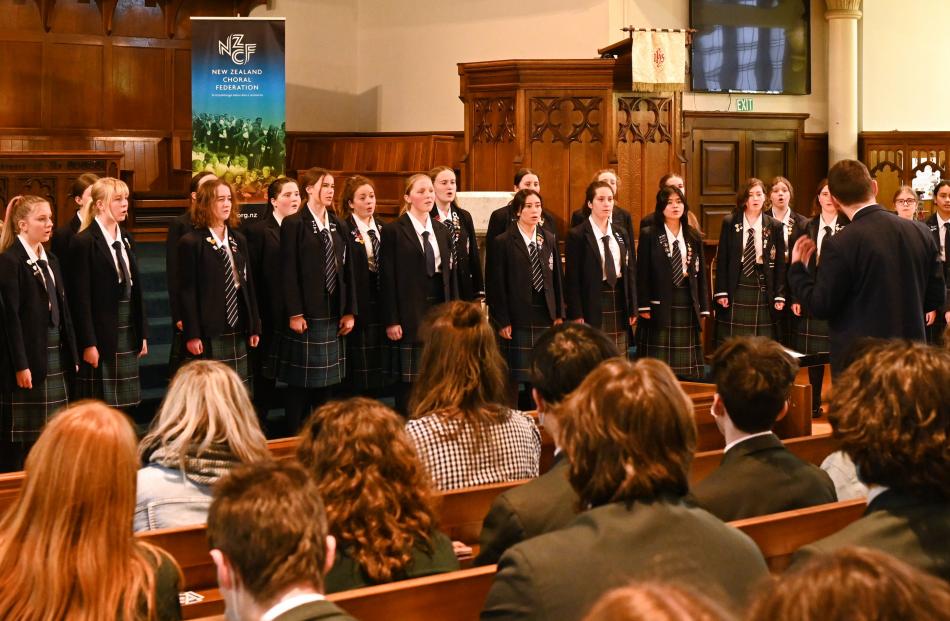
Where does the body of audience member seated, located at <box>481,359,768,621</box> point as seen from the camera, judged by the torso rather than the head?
away from the camera

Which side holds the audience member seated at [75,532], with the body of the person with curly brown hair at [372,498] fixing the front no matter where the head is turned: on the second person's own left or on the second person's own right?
on the second person's own left

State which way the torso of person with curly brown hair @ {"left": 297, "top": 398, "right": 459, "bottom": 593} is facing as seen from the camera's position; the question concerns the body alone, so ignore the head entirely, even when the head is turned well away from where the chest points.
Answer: away from the camera

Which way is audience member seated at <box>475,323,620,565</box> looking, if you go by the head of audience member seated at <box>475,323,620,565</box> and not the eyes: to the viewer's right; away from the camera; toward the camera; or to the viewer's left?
away from the camera

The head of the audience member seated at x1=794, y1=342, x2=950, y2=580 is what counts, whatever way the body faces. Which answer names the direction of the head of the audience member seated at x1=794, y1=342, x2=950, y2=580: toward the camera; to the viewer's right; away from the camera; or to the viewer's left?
away from the camera

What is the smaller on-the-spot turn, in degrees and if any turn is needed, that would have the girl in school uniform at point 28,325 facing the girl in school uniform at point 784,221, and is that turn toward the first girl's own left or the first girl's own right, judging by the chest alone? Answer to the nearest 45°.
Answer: approximately 45° to the first girl's own left

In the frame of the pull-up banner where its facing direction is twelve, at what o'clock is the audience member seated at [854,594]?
The audience member seated is roughly at 12 o'clock from the pull-up banner.

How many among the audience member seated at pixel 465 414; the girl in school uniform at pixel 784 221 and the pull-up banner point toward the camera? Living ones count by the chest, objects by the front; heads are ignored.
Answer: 2

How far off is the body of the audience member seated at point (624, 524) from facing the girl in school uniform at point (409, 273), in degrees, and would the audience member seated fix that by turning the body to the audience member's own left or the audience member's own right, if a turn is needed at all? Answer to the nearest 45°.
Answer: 0° — they already face them

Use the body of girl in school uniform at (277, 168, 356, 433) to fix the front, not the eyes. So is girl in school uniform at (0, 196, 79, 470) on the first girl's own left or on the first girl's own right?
on the first girl's own right
